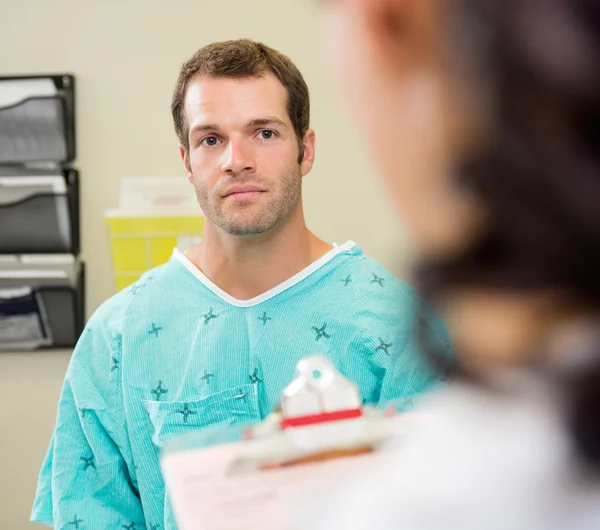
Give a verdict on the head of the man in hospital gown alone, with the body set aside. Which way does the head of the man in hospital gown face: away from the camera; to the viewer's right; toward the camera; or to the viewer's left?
toward the camera

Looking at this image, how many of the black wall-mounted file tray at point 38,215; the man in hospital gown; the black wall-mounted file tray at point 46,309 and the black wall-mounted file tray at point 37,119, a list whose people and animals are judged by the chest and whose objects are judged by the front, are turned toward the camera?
4

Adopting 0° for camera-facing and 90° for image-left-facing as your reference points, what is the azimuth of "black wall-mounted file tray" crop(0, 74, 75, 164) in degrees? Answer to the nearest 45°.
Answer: approximately 0°

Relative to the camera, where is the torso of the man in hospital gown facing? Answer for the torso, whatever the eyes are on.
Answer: toward the camera

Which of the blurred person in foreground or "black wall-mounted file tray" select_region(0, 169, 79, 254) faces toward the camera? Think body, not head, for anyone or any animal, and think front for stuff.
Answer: the black wall-mounted file tray

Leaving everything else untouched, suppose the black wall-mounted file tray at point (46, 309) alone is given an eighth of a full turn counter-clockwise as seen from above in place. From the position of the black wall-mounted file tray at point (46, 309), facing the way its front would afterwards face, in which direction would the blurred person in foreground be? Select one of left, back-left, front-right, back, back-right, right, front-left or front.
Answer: front-right

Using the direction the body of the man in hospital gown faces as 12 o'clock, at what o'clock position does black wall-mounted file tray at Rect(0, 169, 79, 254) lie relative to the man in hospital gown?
The black wall-mounted file tray is roughly at 5 o'clock from the man in hospital gown.

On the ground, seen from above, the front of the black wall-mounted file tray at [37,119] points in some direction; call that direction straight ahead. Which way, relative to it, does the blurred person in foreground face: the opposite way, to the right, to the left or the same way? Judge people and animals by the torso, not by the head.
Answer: the opposite way

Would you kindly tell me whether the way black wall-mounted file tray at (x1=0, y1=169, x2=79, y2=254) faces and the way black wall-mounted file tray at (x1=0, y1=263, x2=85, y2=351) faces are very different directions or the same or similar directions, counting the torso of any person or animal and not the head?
same or similar directions

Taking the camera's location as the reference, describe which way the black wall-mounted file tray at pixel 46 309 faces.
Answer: facing the viewer

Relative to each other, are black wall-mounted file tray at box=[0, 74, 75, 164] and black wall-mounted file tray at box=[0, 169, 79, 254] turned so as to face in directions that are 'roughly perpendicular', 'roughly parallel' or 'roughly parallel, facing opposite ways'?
roughly parallel

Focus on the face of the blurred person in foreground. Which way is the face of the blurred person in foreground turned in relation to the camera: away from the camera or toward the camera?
away from the camera

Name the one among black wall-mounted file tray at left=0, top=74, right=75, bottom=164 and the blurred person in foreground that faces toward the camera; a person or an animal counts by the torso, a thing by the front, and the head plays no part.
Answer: the black wall-mounted file tray

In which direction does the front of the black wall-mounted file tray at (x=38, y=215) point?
toward the camera

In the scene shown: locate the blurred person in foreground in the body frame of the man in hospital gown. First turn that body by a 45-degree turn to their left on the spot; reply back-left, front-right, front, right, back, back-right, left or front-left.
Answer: front-right
